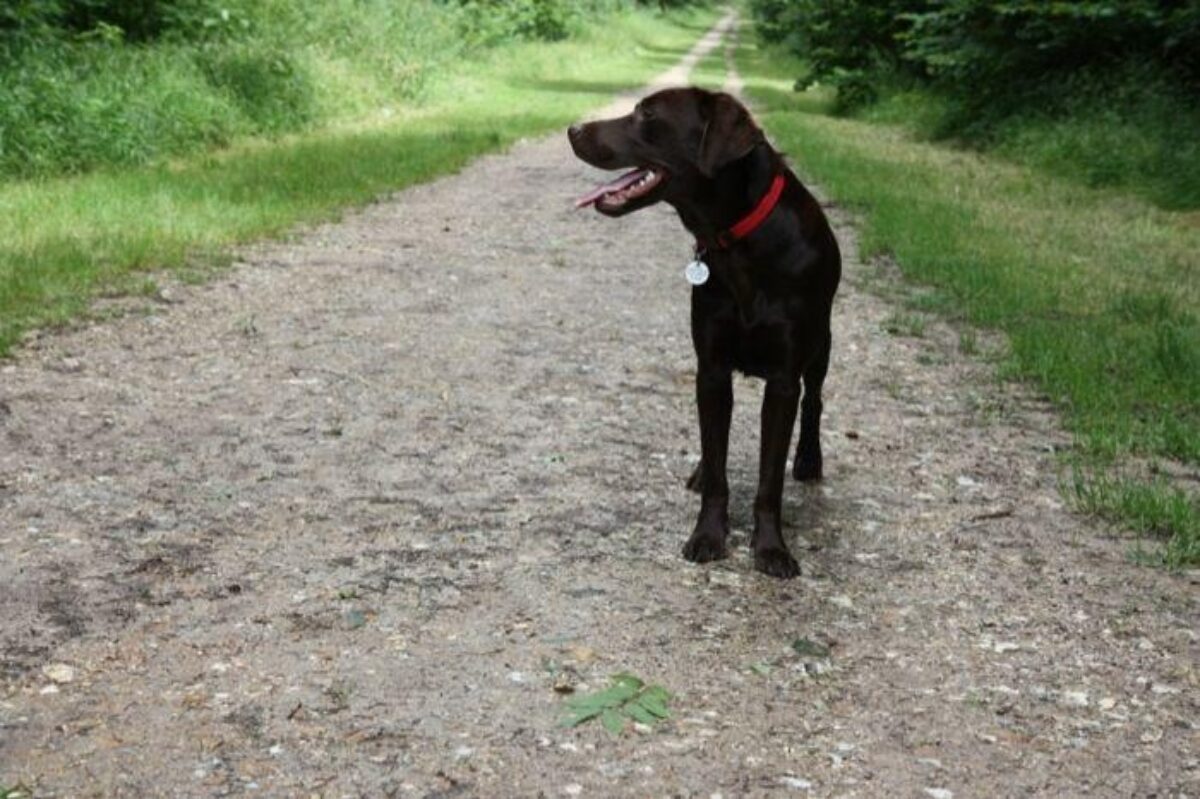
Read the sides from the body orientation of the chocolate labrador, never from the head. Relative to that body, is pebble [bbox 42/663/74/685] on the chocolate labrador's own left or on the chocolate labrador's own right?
on the chocolate labrador's own right

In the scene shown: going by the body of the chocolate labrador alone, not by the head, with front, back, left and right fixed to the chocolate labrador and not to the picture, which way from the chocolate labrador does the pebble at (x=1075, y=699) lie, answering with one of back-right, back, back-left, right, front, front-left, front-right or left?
front-left

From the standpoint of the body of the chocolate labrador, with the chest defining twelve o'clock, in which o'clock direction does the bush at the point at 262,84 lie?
The bush is roughly at 5 o'clock from the chocolate labrador.

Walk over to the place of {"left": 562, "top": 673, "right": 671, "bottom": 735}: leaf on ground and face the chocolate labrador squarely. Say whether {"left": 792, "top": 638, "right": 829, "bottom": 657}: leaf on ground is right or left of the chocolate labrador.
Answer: right

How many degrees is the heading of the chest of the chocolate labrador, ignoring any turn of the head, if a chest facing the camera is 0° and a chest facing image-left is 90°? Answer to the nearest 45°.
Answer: approximately 0°

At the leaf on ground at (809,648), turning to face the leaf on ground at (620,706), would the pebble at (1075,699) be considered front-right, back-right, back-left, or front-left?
back-left

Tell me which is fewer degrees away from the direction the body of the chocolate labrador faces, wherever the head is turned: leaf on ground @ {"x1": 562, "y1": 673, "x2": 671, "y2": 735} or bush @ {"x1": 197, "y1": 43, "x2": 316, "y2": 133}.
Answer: the leaf on ground
